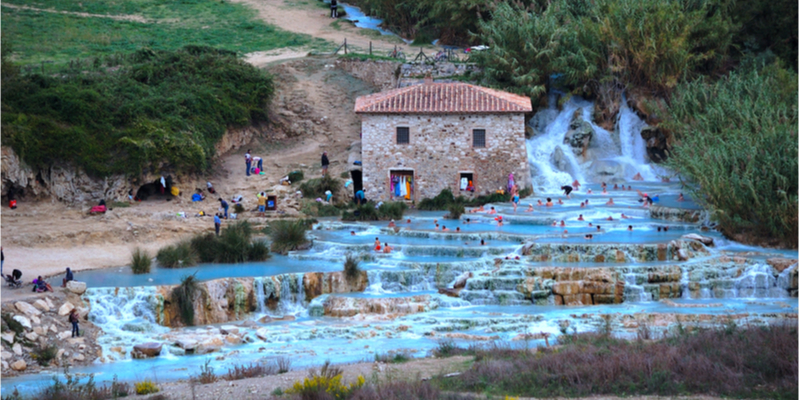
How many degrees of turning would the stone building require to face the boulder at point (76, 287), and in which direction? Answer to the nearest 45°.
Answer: approximately 45° to its right

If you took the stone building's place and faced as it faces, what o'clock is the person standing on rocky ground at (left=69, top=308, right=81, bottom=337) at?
The person standing on rocky ground is roughly at 1 o'clock from the stone building.

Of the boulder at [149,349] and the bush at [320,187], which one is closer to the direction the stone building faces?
the boulder

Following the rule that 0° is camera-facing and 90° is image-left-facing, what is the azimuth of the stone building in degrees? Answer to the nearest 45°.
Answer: approximately 0°

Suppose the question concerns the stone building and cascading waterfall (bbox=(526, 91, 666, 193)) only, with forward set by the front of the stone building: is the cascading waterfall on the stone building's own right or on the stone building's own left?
on the stone building's own left

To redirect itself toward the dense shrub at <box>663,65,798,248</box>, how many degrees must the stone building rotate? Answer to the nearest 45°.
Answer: approximately 45° to its left

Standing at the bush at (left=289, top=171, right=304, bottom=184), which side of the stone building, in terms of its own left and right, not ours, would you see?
right

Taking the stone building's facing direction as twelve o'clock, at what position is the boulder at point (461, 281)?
The boulder is roughly at 12 o'clock from the stone building.
